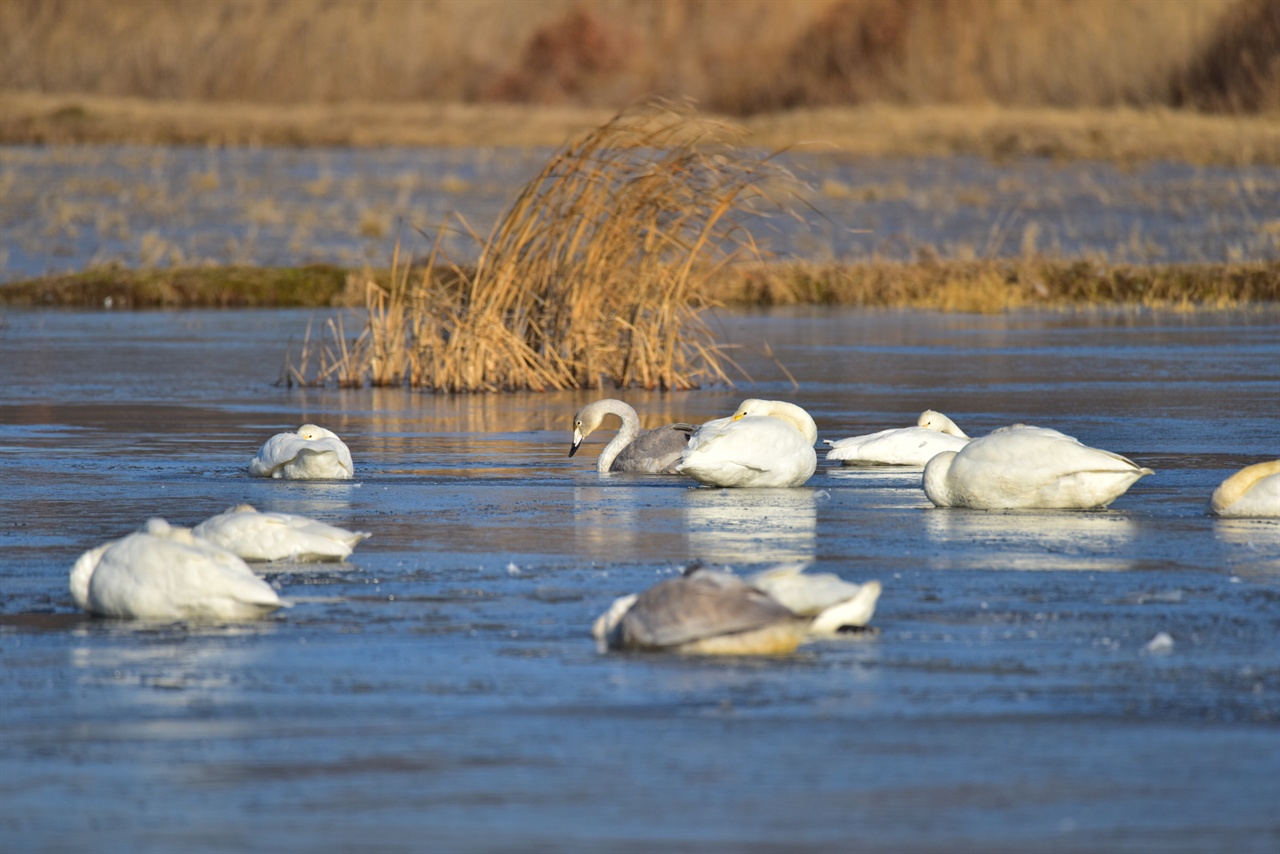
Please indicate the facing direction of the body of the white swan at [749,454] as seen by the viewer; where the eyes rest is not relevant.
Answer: to the viewer's right

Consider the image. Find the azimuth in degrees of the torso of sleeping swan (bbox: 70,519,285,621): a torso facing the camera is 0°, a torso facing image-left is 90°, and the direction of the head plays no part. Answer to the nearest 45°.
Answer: approximately 90°

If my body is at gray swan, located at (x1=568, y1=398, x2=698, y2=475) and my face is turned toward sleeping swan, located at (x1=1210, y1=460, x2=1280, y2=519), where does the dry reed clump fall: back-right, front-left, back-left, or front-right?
back-left

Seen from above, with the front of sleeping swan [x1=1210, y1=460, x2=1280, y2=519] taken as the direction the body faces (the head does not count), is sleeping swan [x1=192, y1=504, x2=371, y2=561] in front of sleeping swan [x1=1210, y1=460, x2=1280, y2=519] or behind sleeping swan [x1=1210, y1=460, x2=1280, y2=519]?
in front

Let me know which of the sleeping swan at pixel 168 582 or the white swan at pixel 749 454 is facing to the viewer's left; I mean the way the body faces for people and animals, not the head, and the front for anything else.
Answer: the sleeping swan

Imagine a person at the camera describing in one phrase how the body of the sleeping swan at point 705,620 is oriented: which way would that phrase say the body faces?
to the viewer's left

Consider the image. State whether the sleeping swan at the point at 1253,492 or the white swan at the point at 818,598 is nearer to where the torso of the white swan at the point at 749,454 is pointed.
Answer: the sleeping swan

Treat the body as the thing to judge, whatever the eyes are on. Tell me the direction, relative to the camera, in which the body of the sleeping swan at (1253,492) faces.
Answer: to the viewer's left

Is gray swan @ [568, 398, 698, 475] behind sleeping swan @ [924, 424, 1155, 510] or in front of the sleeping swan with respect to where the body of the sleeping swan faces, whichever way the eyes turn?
in front

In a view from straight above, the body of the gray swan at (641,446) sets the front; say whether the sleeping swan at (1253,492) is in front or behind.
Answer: behind

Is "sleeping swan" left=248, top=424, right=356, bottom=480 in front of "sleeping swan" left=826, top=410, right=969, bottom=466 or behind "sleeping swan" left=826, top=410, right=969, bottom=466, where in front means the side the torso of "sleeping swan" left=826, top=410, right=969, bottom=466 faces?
behind

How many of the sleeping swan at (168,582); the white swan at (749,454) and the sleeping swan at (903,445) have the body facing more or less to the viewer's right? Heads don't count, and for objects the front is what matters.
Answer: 2

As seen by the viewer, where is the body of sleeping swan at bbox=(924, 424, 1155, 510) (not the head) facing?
to the viewer's left

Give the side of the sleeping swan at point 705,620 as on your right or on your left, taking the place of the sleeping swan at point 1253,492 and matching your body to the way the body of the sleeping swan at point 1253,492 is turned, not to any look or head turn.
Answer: on your left

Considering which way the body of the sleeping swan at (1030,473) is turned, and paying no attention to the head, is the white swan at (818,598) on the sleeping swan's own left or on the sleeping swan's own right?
on the sleeping swan's own left

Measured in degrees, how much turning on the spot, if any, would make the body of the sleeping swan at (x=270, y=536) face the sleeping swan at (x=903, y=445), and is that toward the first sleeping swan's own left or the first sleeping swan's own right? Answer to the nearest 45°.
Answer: approximately 135° to the first sleeping swan's own right
